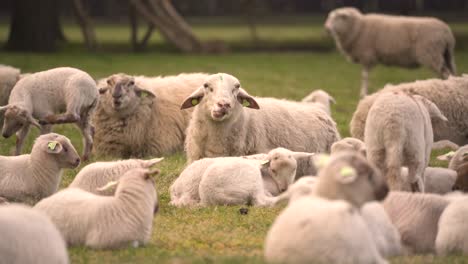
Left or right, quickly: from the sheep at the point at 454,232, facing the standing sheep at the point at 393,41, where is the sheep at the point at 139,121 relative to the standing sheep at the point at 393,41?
left

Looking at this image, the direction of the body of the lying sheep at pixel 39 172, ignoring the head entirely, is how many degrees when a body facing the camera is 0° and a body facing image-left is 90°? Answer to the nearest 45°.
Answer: approximately 270°

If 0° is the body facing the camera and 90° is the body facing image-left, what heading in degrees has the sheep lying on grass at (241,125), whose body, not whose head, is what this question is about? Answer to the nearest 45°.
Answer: approximately 45°

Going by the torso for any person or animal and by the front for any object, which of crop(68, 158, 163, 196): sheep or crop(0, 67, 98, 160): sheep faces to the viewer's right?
crop(68, 158, 163, 196): sheep

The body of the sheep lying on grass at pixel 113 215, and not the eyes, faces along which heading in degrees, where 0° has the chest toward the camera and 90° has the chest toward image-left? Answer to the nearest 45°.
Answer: approximately 270°

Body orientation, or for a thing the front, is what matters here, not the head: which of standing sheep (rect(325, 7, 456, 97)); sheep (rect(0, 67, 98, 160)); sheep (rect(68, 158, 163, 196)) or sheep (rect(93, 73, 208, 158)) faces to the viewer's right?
sheep (rect(68, 158, 163, 196))

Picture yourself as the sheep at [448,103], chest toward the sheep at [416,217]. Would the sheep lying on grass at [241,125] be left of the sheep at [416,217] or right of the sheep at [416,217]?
right

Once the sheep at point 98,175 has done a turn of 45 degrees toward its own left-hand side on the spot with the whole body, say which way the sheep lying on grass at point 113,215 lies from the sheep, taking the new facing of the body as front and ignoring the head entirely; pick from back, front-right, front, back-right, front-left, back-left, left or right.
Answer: back-right

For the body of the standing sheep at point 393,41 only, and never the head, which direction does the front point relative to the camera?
to the viewer's left

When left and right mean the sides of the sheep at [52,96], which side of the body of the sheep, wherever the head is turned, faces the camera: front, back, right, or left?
left

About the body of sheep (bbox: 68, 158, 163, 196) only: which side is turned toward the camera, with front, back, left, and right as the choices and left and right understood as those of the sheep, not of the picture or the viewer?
right

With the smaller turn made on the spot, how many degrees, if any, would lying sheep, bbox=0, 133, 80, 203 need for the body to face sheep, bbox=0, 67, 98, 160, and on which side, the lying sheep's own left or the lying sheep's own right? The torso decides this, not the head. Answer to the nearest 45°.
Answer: approximately 90° to the lying sheep's own left
